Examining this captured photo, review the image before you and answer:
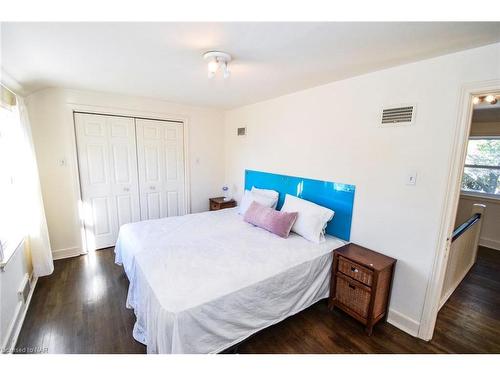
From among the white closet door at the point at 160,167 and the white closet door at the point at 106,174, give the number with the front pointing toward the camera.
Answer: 2

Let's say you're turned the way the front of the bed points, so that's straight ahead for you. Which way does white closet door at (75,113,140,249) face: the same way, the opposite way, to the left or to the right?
to the left

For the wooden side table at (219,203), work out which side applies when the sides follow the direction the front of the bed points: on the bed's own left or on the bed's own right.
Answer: on the bed's own right

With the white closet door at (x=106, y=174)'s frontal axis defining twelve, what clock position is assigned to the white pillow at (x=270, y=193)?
The white pillow is roughly at 10 o'clock from the white closet door.

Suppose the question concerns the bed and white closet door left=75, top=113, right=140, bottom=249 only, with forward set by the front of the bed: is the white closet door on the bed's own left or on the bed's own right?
on the bed's own right

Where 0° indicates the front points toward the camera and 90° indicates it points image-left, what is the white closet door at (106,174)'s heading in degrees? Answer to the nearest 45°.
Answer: approximately 0°

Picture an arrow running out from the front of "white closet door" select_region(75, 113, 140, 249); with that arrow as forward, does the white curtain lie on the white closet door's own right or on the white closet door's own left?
on the white closet door's own right

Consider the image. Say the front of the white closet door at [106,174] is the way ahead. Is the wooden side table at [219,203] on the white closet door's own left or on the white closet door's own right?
on the white closet door's own left

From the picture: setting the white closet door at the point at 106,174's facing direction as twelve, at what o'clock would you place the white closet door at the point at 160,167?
the white closet door at the point at 160,167 is roughly at 9 o'clock from the white closet door at the point at 106,174.

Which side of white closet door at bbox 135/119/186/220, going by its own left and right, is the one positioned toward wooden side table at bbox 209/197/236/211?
left

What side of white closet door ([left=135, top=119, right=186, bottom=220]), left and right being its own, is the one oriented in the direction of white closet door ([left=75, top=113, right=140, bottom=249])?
right

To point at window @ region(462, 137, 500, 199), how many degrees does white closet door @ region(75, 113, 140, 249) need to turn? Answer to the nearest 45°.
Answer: approximately 45° to its left

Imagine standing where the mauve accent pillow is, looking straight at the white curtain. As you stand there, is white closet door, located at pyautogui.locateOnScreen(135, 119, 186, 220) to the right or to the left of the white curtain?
right

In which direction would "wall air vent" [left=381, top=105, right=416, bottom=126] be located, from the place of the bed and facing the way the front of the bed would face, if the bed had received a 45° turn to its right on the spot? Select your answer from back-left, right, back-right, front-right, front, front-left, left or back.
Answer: back
